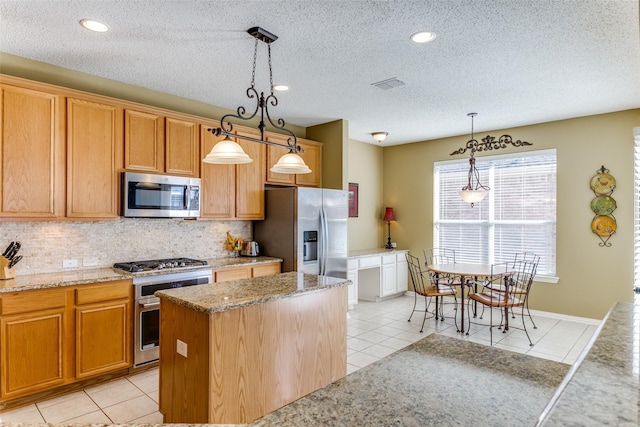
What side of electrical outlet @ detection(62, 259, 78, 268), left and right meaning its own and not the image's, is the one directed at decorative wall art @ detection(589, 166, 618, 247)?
left

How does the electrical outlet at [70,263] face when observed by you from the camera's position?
facing the viewer

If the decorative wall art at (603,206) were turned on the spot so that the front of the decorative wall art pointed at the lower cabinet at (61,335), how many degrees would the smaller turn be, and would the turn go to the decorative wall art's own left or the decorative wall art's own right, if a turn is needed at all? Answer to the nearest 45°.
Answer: approximately 45° to the decorative wall art's own right

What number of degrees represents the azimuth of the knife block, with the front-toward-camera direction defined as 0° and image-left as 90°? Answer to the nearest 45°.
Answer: approximately 315°

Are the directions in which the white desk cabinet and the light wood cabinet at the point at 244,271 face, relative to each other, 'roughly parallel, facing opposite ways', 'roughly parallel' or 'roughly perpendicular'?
roughly parallel

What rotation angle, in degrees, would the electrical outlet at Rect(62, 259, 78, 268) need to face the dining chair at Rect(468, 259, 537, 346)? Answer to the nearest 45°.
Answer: approximately 90° to its left

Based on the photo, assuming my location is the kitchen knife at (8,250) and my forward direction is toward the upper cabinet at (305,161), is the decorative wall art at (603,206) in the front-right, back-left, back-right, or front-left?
front-right

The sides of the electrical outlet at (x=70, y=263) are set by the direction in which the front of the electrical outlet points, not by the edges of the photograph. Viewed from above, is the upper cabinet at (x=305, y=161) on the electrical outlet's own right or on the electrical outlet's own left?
on the electrical outlet's own left

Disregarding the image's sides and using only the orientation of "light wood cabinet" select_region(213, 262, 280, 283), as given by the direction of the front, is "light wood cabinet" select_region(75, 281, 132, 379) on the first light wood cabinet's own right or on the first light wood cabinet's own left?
on the first light wood cabinet's own right

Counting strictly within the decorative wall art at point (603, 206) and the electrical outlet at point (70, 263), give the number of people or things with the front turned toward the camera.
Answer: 2

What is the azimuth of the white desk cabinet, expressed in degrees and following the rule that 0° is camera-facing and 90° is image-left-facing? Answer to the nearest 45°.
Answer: approximately 315°

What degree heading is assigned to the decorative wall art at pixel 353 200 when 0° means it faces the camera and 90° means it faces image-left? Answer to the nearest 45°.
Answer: approximately 315°

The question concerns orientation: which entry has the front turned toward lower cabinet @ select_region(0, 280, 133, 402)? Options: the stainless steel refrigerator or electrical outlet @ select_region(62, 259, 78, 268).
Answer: the electrical outlet

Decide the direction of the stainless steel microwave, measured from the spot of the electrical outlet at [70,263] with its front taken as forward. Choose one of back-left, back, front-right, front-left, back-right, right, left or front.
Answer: left

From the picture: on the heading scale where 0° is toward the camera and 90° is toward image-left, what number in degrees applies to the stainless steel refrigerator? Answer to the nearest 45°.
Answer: approximately 315°

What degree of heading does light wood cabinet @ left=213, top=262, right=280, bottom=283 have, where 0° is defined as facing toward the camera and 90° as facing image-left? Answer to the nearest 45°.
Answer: approximately 315°
